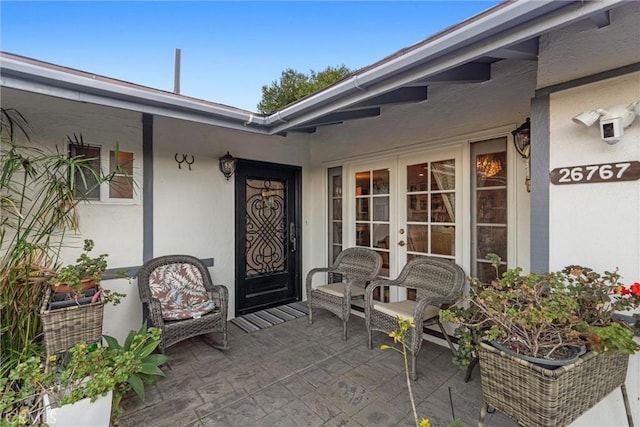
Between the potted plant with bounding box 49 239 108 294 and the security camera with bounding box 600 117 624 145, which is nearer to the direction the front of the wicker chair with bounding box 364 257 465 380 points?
the potted plant

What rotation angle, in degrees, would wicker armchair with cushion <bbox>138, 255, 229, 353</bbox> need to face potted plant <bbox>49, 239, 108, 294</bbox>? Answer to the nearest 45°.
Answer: approximately 90° to its right

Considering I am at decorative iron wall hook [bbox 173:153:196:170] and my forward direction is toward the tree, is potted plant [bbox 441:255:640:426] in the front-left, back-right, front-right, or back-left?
back-right

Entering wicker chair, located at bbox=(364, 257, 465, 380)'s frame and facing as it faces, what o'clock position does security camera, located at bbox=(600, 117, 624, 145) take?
The security camera is roughly at 9 o'clock from the wicker chair.

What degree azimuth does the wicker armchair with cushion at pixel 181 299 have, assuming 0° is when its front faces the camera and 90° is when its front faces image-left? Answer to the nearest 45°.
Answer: approximately 315°
